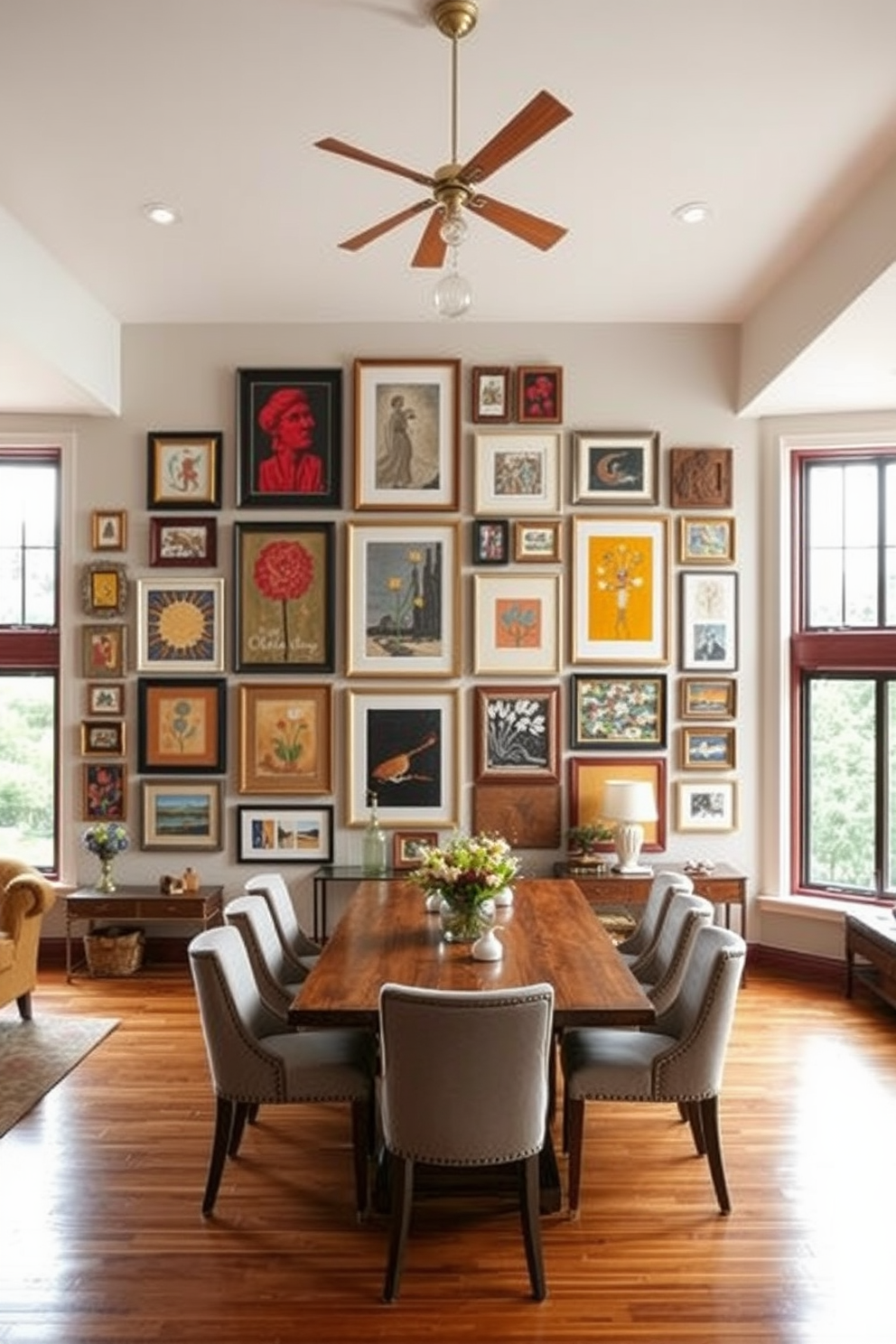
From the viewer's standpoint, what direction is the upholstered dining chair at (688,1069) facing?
to the viewer's left

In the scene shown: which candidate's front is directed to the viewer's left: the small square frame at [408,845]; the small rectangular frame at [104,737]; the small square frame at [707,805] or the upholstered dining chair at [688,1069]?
the upholstered dining chair

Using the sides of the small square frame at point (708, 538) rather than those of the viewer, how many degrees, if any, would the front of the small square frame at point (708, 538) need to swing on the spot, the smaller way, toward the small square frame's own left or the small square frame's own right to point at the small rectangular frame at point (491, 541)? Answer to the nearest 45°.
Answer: approximately 90° to the small square frame's own right

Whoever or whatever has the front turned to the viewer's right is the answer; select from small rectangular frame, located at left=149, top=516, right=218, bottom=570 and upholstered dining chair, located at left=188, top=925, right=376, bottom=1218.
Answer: the upholstered dining chair

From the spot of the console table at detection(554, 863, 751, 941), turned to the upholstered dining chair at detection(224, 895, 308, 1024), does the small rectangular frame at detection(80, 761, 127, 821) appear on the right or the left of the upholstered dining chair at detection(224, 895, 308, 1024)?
right

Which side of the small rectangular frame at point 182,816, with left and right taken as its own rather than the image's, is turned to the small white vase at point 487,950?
front

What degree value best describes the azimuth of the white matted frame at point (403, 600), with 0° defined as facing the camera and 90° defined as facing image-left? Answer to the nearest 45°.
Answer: approximately 0°

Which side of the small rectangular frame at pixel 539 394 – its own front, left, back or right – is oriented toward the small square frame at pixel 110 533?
right

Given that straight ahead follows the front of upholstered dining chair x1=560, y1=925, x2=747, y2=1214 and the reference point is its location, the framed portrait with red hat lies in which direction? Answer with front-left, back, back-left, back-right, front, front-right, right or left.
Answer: front-right

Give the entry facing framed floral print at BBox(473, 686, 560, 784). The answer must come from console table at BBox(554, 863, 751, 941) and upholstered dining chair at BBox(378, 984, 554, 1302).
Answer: the upholstered dining chair

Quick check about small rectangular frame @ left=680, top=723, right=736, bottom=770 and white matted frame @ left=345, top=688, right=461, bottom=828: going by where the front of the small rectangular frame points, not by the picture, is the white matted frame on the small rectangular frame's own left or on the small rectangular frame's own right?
on the small rectangular frame's own right

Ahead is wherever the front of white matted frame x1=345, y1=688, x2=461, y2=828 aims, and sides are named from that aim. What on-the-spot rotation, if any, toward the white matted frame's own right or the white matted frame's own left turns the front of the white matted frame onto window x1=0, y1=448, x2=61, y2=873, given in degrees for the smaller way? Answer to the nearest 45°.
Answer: approximately 90° to the white matted frame's own right
